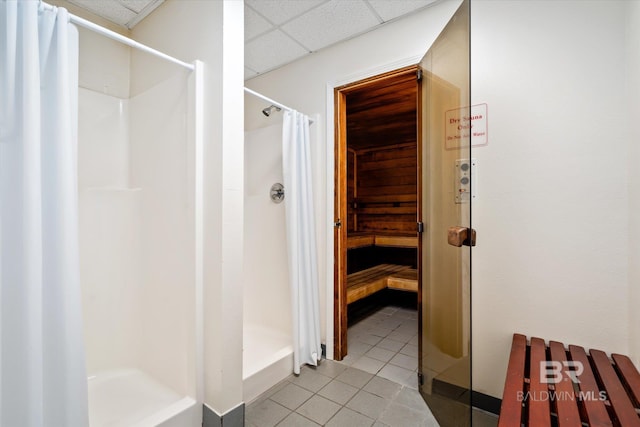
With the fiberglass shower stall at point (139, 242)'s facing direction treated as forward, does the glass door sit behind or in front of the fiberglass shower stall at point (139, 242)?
in front

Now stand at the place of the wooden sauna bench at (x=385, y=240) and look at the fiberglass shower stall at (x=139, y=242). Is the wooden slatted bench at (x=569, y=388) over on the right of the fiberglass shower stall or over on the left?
left

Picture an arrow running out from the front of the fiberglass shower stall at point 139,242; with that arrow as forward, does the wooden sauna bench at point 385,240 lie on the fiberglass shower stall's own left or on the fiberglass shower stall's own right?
on the fiberglass shower stall's own left

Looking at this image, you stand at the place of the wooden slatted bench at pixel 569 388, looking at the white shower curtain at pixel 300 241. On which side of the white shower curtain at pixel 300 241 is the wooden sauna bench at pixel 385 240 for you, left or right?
right

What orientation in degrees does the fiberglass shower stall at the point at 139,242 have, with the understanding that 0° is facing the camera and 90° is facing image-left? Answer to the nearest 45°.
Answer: approximately 315°

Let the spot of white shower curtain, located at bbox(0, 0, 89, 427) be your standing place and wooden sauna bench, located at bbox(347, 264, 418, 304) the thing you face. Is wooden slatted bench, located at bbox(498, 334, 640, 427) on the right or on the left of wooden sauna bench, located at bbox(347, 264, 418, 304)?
right
